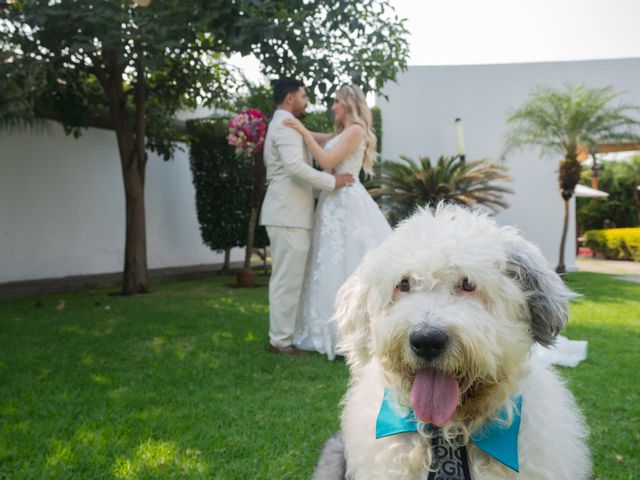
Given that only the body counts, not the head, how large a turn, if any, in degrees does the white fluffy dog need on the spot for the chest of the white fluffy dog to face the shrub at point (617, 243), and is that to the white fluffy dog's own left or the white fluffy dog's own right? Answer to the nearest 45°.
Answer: approximately 180°

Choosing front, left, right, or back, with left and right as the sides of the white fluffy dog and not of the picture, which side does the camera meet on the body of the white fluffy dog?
front

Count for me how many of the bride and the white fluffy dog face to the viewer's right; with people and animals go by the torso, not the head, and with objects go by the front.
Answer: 0

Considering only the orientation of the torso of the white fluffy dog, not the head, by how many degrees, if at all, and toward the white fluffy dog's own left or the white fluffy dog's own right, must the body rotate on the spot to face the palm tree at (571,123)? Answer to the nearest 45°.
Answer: approximately 180°

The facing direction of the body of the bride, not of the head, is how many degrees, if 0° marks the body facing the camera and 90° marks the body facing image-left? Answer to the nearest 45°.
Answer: approximately 90°

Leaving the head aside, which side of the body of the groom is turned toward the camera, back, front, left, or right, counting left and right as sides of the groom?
right

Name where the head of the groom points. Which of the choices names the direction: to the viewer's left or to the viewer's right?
to the viewer's right

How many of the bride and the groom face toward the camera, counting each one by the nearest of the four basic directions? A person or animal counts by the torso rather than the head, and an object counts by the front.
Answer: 0

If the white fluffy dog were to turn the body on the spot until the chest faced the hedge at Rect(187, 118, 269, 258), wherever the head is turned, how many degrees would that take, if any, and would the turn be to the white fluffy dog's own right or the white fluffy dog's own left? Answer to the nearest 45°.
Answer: approximately 135° to the white fluffy dog's own right

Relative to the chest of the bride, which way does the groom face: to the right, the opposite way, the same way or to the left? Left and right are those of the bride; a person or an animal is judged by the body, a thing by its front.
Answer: the opposite way

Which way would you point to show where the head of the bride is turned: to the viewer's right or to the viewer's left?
to the viewer's left

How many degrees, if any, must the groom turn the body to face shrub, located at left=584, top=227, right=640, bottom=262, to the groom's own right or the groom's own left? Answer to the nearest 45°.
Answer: approximately 45° to the groom's own left

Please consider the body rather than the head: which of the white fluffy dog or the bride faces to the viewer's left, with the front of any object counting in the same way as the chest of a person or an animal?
the bride

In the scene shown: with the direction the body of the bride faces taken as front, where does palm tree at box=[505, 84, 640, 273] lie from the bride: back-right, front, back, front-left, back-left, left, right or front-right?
back-right
